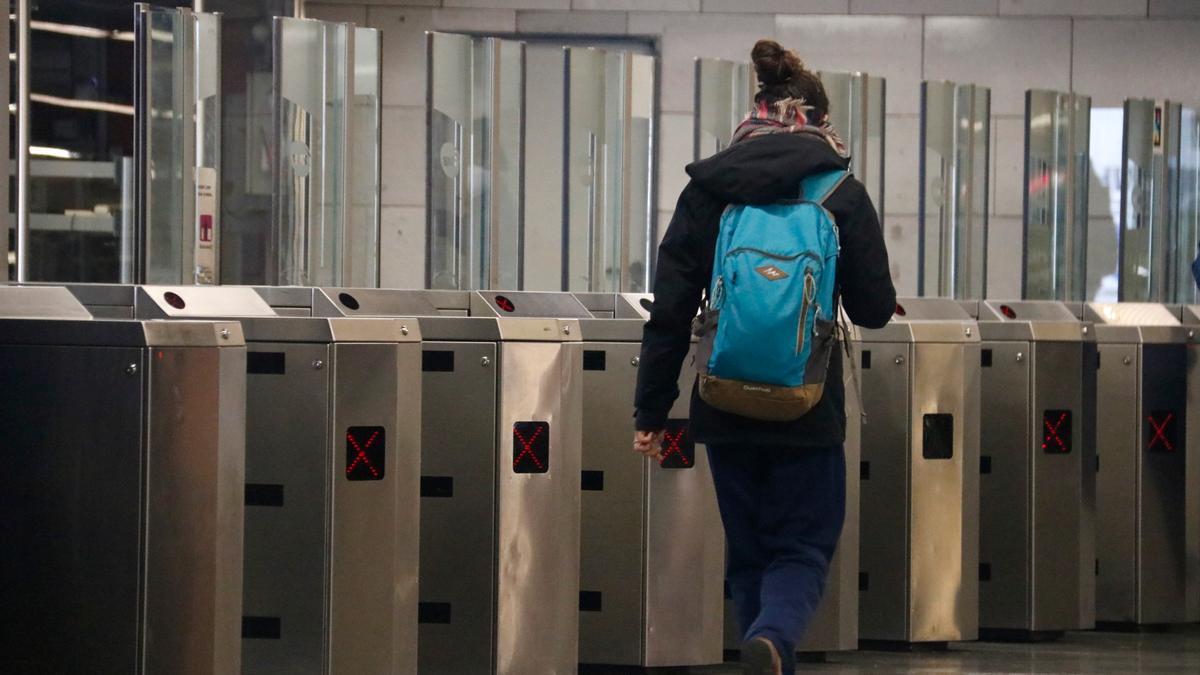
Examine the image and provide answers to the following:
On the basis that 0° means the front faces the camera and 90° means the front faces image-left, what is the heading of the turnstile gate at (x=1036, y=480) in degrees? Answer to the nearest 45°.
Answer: approximately 315°

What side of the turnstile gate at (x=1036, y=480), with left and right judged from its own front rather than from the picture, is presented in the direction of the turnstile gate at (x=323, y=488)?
right

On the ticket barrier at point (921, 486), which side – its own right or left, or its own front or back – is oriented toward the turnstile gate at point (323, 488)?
right

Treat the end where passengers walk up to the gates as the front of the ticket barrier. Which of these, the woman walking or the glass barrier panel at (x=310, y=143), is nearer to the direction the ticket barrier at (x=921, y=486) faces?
the woman walking

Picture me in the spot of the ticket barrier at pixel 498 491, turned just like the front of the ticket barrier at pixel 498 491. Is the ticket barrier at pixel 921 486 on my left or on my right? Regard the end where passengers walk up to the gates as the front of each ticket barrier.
on my left

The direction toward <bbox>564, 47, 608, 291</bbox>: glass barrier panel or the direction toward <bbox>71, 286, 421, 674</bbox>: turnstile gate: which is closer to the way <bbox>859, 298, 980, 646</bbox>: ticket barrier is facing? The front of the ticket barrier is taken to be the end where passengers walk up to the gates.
the turnstile gate

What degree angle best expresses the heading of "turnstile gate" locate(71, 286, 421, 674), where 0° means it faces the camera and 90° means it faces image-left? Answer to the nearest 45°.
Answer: approximately 315°

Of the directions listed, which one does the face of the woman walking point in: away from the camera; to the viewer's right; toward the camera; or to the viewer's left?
away from the camera

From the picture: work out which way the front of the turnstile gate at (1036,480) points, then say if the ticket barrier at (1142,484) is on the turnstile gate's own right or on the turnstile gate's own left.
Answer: on the turnstile gate's own left
